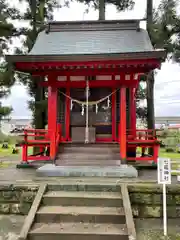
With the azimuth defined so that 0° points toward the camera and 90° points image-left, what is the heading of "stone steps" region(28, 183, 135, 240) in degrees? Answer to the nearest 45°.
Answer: approximately 0°

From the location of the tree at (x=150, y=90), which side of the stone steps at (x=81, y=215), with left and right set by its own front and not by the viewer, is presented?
back

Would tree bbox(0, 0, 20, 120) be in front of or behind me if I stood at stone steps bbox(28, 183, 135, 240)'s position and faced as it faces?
behind
